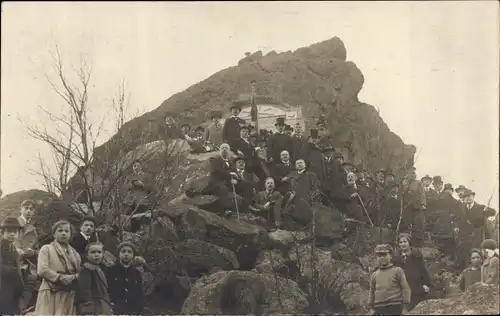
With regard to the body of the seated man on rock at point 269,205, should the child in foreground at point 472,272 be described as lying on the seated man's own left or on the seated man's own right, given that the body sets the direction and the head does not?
on the seated man's own left

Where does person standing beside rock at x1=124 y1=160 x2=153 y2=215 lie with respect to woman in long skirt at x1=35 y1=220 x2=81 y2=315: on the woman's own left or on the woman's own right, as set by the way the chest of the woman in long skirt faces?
on the woman's own left

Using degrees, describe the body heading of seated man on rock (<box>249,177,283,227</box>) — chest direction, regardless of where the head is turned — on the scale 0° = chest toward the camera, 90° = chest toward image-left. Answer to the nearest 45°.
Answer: approximately 0°
